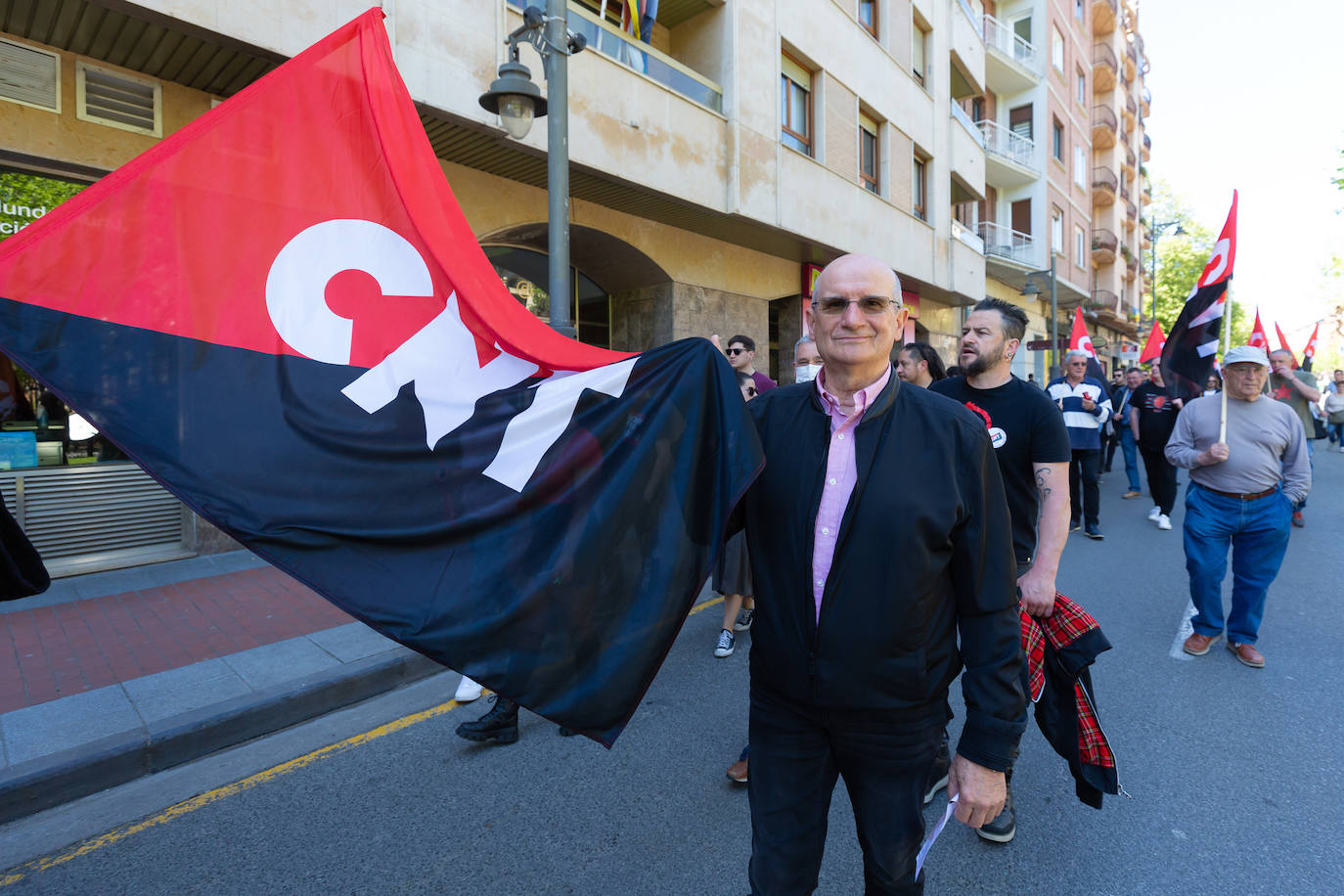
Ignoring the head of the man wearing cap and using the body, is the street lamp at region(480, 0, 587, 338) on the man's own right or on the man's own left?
on the man's own right

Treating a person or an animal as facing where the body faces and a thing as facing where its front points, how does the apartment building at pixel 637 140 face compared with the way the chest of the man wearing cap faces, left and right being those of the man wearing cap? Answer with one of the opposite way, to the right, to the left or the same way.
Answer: to the left

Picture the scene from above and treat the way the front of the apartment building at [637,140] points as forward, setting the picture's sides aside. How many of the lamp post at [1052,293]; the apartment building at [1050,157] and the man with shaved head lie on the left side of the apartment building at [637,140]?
2

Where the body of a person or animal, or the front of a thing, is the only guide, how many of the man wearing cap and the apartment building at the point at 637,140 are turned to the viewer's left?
0

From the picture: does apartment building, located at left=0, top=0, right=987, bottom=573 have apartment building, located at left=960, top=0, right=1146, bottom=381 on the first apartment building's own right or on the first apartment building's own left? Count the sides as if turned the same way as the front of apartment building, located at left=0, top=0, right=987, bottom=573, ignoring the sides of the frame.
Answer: on the first apartment building's own left

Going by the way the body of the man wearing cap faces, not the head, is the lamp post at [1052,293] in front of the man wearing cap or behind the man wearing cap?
behind

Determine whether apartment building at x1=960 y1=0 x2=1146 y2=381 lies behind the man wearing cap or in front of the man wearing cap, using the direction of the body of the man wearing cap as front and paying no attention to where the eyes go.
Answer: behind

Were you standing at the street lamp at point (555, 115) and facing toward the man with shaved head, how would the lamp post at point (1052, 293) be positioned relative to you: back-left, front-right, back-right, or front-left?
back-left

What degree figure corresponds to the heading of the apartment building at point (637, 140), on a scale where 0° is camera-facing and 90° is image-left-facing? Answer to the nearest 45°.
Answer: approximately 315°

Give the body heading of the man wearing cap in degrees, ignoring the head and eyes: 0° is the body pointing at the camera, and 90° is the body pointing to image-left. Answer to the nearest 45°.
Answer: approximately 0°
